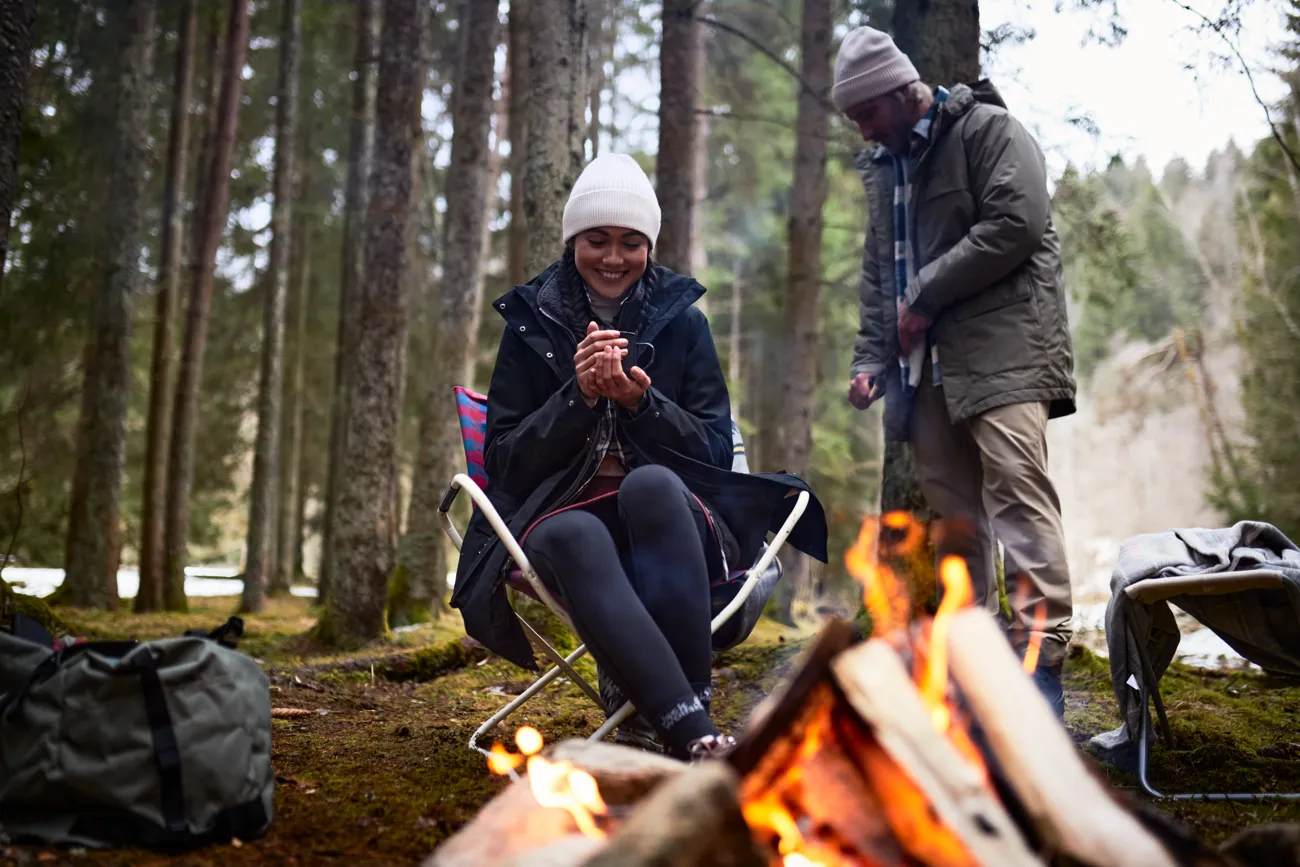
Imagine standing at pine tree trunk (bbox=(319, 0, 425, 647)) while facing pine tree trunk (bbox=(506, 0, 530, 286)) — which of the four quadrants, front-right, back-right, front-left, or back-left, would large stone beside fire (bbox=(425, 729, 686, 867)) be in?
back-right

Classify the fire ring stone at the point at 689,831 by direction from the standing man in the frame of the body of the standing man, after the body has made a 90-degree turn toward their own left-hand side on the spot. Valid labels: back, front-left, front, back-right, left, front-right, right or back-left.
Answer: front-right

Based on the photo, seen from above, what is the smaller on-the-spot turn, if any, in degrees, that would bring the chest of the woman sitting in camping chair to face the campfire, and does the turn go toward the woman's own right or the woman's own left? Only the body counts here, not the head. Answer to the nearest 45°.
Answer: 0° — they already face it

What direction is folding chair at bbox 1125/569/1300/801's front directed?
to the viewer's left

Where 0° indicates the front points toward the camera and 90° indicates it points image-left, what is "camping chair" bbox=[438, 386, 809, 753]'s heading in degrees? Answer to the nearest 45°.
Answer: approximately 0°

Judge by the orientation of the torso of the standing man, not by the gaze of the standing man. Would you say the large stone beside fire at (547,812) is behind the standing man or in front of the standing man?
in front

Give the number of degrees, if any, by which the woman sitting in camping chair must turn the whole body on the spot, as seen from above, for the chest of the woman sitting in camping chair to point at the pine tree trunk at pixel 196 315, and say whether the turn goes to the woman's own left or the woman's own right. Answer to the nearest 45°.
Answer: approximately 135° to the woman's own right

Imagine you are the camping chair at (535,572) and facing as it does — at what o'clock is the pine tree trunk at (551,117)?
The pine tree trunk is roughly at 6 o'clock from the camping chair.

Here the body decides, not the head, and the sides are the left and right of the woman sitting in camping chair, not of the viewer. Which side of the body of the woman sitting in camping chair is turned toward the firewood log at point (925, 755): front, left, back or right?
front

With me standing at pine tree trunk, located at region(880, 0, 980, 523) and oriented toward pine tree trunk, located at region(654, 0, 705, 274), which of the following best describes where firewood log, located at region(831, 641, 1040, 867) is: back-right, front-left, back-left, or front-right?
back-left

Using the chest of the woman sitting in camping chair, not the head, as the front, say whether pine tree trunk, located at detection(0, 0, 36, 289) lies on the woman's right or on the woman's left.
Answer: on the woman's right
